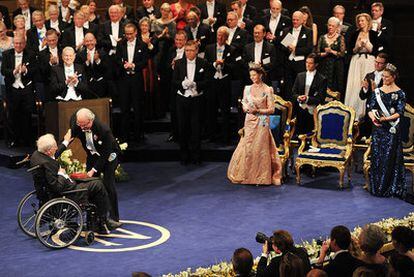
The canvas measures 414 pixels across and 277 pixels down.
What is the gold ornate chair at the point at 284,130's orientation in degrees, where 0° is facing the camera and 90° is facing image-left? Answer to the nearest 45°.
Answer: approximately 45°

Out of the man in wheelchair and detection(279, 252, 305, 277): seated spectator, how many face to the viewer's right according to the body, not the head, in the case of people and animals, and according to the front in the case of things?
1

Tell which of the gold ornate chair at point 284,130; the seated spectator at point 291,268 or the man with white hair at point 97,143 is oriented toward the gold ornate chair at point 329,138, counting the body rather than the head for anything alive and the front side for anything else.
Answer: the seated spectator

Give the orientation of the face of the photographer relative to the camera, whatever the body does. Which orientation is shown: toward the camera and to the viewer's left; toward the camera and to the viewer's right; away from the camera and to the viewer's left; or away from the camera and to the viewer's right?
away from the camera and to the viewer's left
